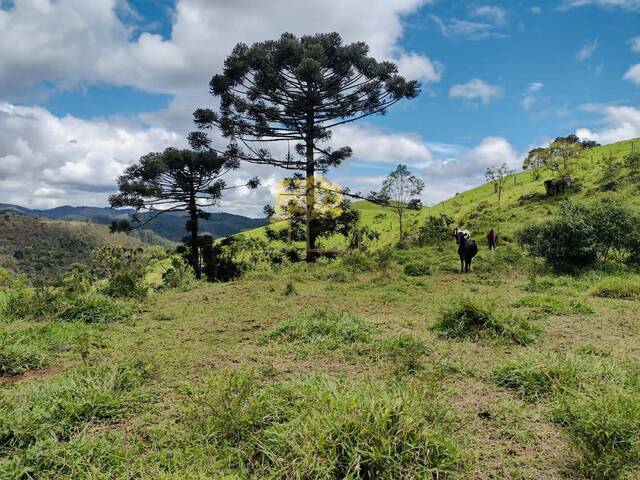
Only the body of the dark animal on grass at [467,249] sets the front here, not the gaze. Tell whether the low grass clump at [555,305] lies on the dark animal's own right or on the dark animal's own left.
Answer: on the dark animal's own left

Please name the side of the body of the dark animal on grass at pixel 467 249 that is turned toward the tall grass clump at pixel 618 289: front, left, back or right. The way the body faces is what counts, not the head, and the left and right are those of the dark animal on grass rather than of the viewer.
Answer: left

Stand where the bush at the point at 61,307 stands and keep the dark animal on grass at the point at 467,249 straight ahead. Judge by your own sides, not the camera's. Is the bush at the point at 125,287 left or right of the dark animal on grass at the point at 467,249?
left

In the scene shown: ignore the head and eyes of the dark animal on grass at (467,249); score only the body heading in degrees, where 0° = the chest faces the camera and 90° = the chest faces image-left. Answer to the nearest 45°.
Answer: approximately 45°

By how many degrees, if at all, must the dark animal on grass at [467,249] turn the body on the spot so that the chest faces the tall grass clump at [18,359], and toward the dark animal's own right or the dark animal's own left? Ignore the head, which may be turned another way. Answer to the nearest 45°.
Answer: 0° — it already faces it

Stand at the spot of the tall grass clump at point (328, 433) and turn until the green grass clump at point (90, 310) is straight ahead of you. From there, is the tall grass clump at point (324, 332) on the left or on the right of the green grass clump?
right

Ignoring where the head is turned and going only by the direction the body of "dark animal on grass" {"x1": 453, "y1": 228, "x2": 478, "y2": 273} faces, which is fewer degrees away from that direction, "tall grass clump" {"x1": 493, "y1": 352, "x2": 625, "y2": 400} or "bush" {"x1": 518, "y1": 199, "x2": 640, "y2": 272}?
the tall grass clump

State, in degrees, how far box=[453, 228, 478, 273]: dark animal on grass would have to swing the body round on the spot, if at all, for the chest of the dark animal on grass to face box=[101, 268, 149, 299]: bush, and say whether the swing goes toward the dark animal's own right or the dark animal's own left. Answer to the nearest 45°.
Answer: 0° — it already faces it
